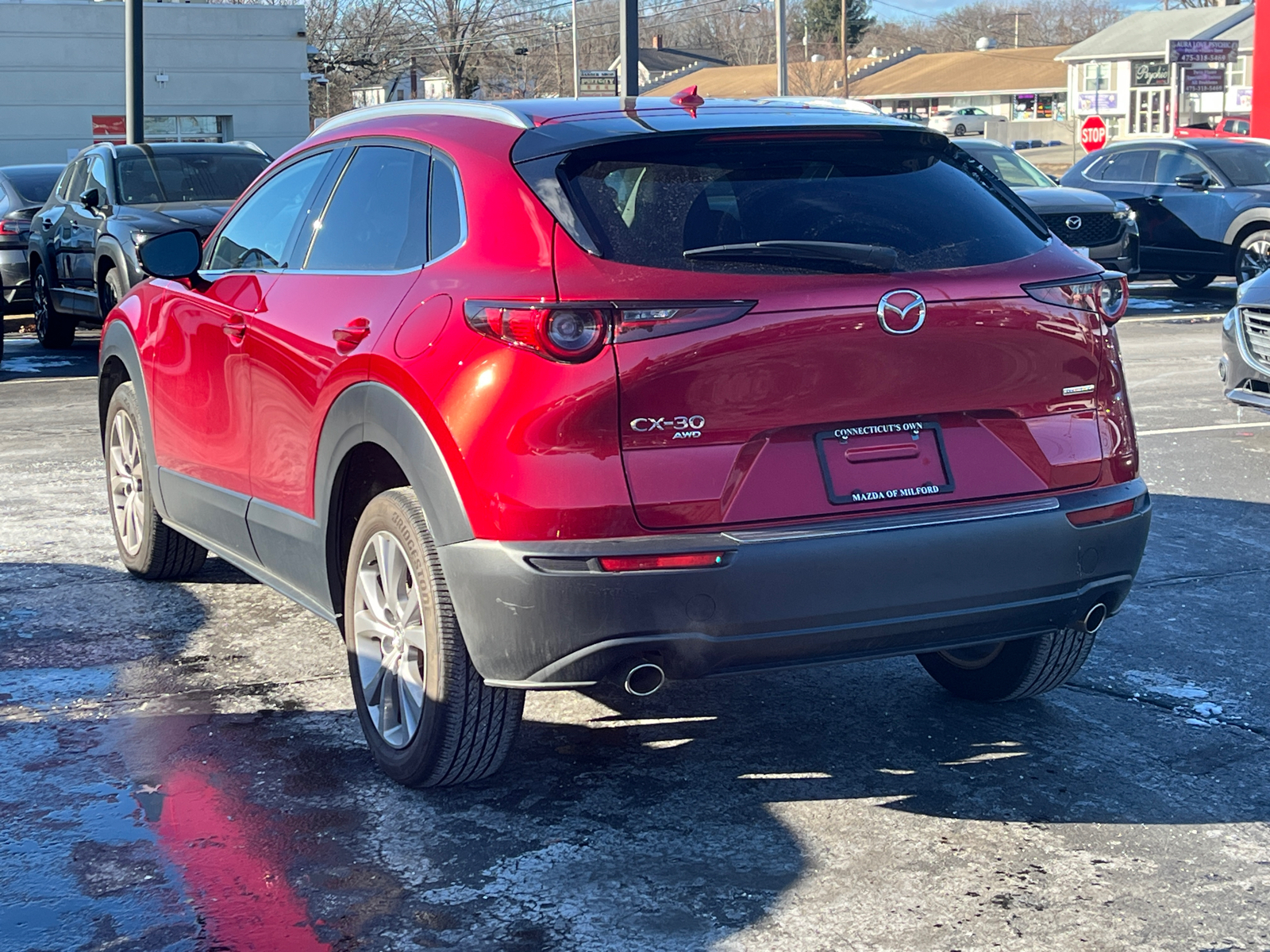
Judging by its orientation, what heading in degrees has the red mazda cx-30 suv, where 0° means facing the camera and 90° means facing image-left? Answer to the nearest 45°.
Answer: approximately 135°

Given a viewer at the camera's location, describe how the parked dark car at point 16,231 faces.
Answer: facing away from the viewer and to the left of the viewer

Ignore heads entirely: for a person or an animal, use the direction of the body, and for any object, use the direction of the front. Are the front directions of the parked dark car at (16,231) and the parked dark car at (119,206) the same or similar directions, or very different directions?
very different directions

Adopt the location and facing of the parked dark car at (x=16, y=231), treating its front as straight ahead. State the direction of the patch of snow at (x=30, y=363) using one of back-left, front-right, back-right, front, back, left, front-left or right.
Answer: back-left

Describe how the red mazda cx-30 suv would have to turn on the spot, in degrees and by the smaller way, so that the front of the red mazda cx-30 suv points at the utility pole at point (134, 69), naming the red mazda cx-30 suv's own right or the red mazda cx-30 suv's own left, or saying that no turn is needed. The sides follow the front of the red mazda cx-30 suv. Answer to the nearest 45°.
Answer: approximately 45° to the red mazda cx-30 suv's own right

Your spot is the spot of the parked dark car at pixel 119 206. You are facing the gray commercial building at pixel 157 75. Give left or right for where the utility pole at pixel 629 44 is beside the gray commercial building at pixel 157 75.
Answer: right

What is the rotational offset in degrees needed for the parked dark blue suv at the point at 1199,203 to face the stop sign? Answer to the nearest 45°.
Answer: approximately 135° to its left

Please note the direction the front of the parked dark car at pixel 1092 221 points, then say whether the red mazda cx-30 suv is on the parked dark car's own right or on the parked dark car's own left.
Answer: on the parked dark car's own right
